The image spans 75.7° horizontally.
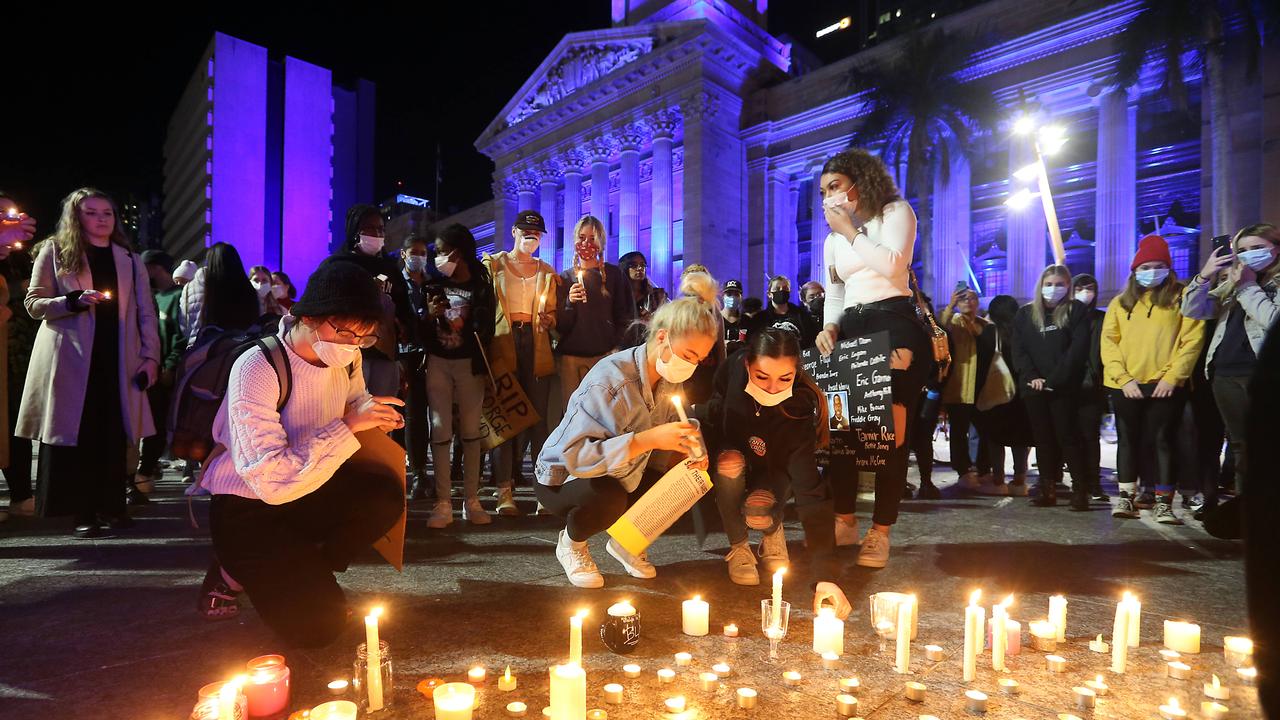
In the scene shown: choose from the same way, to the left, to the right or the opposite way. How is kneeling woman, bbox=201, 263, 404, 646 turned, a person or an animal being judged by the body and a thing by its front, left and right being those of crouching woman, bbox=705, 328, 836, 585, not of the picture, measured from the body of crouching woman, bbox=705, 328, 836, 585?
to the left

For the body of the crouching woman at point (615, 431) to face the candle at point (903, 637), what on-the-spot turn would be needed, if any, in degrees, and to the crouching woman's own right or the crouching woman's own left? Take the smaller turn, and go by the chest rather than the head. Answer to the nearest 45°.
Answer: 0° — they already face it

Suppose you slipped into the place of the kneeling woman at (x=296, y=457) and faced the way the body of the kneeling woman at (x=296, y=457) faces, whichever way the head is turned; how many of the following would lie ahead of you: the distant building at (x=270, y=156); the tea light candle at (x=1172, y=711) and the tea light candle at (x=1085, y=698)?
2

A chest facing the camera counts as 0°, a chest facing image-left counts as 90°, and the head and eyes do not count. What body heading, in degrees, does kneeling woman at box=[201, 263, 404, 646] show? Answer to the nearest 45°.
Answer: approximately 315°

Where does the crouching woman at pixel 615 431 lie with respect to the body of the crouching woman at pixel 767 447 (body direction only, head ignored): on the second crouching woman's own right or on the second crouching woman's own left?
on the second crouching woman's own right

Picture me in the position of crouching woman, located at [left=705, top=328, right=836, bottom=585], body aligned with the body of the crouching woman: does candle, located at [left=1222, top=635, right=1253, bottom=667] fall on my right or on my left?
on my left

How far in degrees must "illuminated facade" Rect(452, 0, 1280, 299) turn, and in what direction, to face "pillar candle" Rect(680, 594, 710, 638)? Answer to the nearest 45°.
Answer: approximately 45° to its left

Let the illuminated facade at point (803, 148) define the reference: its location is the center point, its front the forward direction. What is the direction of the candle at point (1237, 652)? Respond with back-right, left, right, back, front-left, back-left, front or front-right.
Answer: front-left

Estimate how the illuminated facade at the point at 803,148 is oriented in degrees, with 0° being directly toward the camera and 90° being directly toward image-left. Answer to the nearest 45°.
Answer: approximately 45°

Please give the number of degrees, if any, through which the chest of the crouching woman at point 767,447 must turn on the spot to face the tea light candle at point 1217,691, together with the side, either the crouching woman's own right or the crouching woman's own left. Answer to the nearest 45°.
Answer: approximately 45° to the crouching woman's own left

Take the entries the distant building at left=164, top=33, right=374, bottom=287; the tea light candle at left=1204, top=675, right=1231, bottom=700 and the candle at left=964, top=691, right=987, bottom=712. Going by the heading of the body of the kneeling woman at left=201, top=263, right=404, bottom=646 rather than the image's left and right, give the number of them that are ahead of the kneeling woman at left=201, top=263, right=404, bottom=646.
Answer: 2
